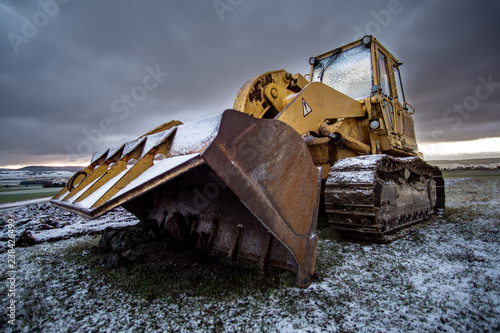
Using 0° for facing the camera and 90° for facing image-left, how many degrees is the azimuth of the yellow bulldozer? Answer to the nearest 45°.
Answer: approximately 45°
